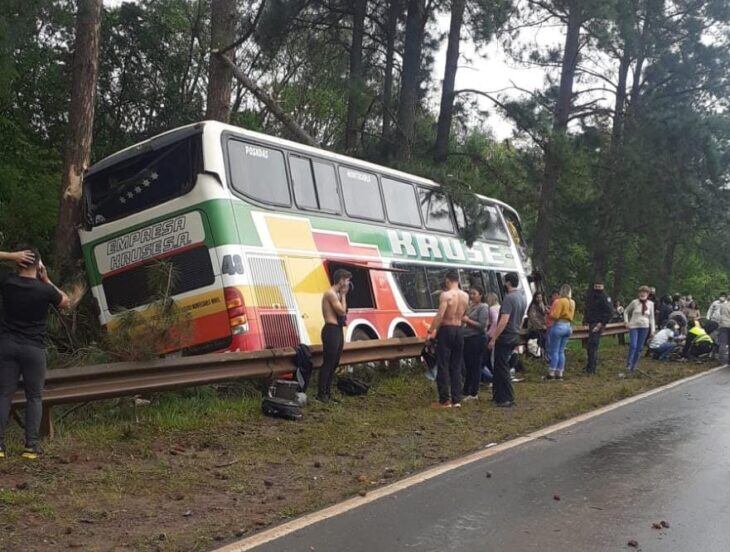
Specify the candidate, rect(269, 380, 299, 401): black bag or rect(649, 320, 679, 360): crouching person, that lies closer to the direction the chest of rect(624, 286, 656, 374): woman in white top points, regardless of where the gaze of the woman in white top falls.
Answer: the black bag

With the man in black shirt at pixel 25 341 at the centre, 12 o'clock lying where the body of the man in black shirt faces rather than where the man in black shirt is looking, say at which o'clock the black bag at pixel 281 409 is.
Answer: The black bag is roughly at 2 o'clock from the man in black shirt.

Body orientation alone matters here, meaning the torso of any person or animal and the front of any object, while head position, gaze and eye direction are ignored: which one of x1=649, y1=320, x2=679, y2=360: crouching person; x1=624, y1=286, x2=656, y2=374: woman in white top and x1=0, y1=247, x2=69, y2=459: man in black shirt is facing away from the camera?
the man in black shirt

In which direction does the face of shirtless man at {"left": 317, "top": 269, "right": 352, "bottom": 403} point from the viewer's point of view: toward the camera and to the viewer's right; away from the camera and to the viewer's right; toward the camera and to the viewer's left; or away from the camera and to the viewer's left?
toward the camera and to the viewer's right

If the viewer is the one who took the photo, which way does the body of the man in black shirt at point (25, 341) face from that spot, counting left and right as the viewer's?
facing away from the viewer

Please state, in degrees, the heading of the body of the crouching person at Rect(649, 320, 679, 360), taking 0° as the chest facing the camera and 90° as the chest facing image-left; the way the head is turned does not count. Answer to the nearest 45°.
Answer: approximately 270°

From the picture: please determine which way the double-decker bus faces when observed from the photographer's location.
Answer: facing away from the viewer and to the right of the viewer

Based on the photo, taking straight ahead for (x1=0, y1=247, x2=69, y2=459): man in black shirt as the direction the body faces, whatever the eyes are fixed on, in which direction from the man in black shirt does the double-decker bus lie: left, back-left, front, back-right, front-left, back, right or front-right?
front-right

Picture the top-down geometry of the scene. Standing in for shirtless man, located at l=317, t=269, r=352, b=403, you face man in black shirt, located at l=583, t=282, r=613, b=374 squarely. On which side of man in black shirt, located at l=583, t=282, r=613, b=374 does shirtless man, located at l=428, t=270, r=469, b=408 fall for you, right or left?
right

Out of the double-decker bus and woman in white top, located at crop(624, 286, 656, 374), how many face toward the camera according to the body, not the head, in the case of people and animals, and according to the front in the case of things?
1

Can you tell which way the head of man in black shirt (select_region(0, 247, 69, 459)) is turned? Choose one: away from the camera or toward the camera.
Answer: away from the camera
